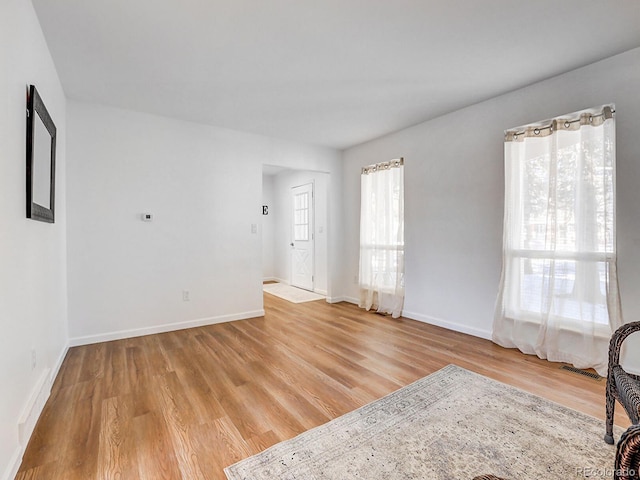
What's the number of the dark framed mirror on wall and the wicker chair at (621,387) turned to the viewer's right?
1

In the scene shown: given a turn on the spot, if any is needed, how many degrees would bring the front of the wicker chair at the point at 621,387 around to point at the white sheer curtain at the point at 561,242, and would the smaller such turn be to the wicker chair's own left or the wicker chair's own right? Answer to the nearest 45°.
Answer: approximately 135° to the wicker chair's own right

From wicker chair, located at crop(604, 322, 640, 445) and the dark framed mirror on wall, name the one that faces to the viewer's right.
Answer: the dark framed mirror on wall

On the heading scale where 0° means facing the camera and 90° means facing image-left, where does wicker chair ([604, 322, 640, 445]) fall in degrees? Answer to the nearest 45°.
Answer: approximately 45°

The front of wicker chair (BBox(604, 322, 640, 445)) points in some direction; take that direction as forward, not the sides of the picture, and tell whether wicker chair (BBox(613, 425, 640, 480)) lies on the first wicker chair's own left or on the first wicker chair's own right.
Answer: on the first wicker chair's own left

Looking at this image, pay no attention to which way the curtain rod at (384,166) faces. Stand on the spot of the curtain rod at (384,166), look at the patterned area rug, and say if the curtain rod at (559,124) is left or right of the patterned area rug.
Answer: left

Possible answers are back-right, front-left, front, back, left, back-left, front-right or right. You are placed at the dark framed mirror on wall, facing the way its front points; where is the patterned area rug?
front-right

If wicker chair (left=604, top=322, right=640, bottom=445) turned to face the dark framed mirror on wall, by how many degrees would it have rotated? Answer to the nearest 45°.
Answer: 0° — it already faces it

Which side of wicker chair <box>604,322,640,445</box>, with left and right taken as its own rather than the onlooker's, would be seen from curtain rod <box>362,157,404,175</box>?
right

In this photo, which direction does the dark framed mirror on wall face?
to the viewer's right

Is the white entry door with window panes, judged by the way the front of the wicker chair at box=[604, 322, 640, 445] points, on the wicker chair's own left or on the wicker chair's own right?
on the wicker chair's own right
